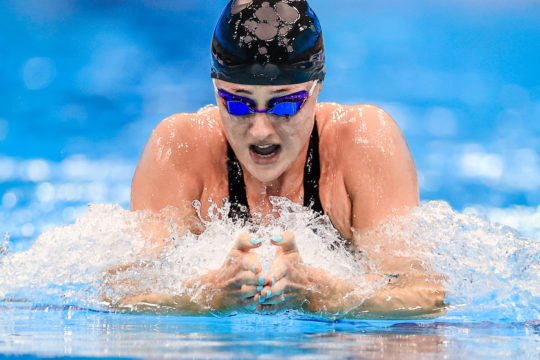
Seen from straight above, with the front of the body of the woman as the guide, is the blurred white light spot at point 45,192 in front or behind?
behind

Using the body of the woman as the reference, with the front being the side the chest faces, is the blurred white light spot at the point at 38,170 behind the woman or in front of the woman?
behind

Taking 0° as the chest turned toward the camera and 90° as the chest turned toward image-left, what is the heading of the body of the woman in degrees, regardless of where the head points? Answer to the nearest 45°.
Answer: approximately 0°

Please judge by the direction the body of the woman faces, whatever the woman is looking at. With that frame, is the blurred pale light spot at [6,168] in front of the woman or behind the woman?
behind
